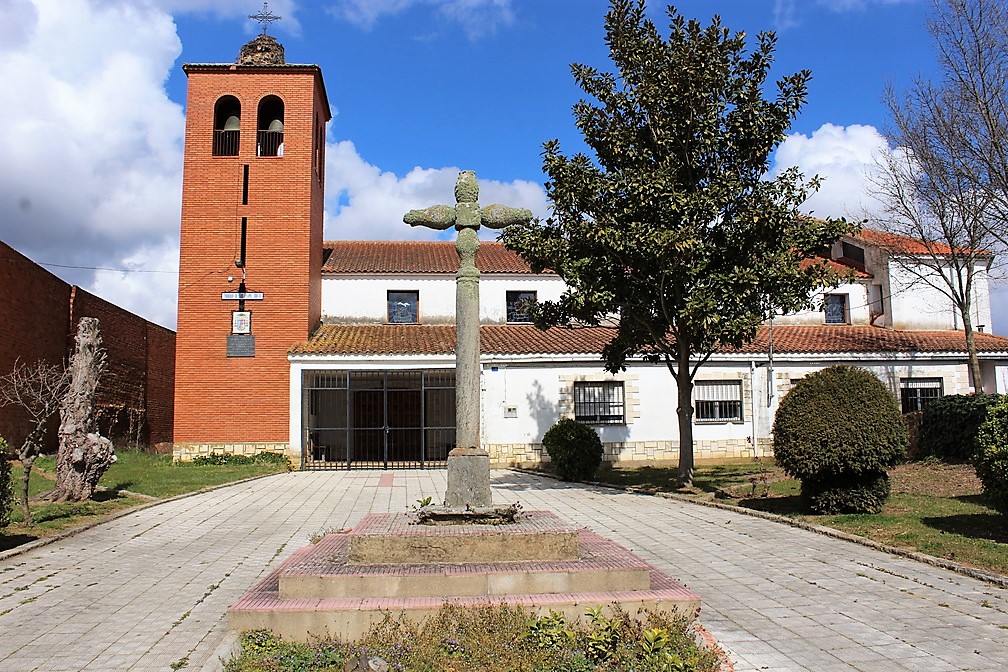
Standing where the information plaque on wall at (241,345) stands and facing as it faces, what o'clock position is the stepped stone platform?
The stepped stone platform is roughly at 12 o'clock from the information plaque on wall.

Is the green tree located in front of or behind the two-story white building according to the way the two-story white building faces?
in front

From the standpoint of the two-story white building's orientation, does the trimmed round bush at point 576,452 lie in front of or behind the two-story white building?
in front

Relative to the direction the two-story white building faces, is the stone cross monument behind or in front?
in front

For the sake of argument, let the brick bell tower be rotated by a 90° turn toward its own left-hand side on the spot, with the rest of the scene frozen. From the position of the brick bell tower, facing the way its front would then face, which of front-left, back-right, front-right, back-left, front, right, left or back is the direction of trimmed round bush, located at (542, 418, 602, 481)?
front-right

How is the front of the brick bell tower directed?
toward the camera

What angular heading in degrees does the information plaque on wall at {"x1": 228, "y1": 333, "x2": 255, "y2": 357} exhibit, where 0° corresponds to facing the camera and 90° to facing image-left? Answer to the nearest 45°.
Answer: approximately 0°

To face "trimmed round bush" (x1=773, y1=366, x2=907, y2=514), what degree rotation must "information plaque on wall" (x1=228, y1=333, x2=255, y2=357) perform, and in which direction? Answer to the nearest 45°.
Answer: approximately 45° to its left

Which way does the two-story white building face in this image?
toward the camera

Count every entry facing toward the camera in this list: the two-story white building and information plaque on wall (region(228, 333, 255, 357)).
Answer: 2

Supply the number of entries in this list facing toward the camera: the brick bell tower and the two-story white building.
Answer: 2

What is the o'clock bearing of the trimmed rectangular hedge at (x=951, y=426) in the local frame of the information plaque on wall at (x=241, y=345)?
The trimmed rectangular hedge is roughly at 10 o'clock from the information plaque on wall.

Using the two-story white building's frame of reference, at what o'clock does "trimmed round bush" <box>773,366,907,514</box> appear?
The trimmed round bush is roughly at 11 o'clock from the two-story white building.
